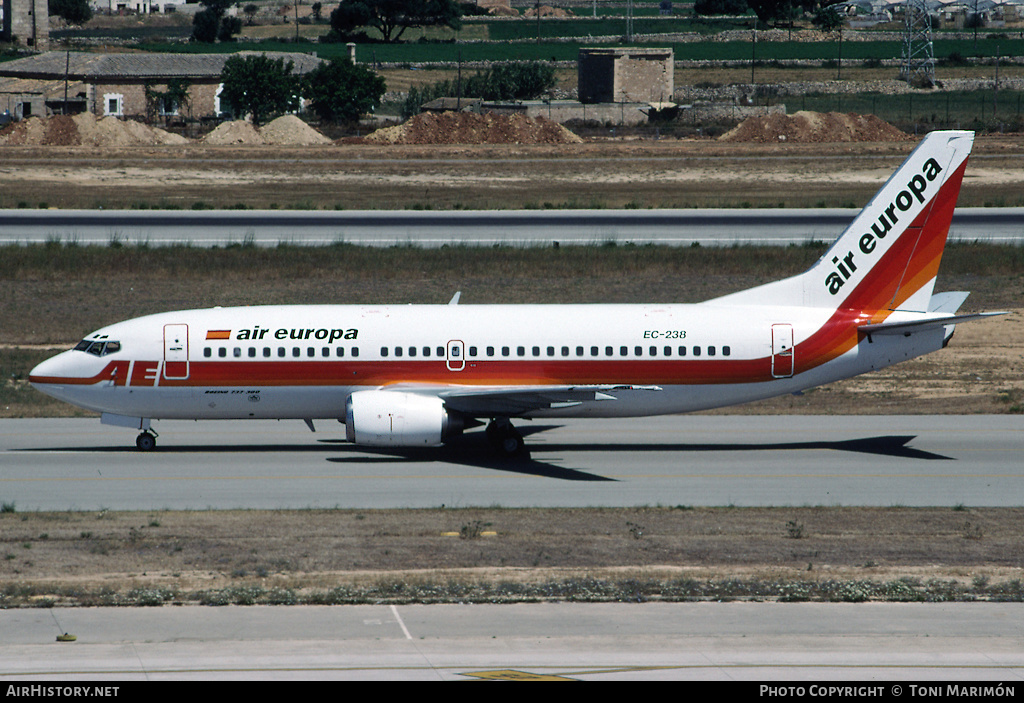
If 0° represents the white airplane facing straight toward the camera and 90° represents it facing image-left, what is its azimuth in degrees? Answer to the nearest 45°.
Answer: approximately 90°
